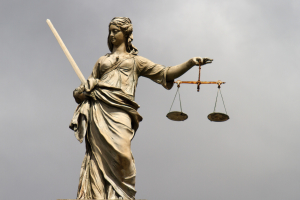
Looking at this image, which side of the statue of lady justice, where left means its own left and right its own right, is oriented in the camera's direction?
front
